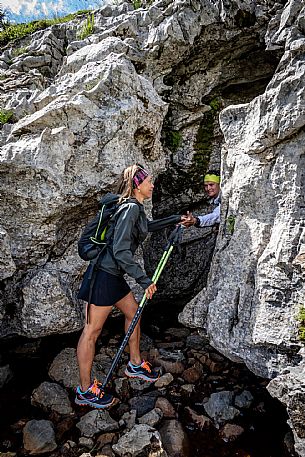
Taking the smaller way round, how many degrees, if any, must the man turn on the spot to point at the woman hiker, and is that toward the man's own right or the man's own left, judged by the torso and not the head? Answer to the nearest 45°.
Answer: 0° — they already face them

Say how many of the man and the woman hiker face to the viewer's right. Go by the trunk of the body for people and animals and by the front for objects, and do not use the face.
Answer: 1

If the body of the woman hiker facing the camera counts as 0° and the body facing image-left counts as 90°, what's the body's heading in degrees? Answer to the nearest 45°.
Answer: approximately 270°

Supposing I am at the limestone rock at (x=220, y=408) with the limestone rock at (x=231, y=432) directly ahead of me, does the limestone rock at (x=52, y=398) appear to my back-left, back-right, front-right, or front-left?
back-right

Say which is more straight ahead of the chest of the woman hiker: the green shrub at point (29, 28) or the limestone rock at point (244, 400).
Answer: the limestone rock

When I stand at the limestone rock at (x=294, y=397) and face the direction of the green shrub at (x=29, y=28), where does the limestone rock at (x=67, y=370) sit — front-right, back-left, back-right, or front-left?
front-left

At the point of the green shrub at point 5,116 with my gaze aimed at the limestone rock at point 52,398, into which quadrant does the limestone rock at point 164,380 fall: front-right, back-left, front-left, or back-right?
front-left

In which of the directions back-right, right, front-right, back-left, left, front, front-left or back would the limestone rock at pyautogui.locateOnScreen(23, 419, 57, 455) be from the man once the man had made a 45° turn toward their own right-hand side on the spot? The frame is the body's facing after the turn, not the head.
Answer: front-left

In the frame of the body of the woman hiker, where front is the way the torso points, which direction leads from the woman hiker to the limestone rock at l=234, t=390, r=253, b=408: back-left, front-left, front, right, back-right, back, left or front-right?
front

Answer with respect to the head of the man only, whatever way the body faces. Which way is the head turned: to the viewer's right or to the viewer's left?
to the viewer's left

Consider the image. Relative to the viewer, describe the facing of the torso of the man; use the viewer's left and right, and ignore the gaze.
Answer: facing the viewer and to the left of the viewer

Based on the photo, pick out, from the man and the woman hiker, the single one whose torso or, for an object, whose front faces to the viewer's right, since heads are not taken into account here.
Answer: the woman hiker

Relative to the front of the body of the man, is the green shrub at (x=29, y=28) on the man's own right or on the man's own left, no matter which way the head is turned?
on the man's own right
